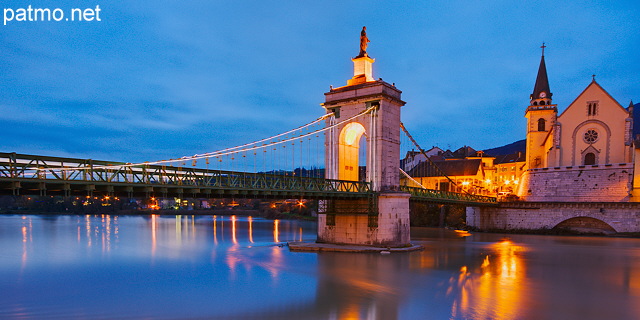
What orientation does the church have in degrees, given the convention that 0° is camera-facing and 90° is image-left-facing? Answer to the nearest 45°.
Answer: approximately 0°
